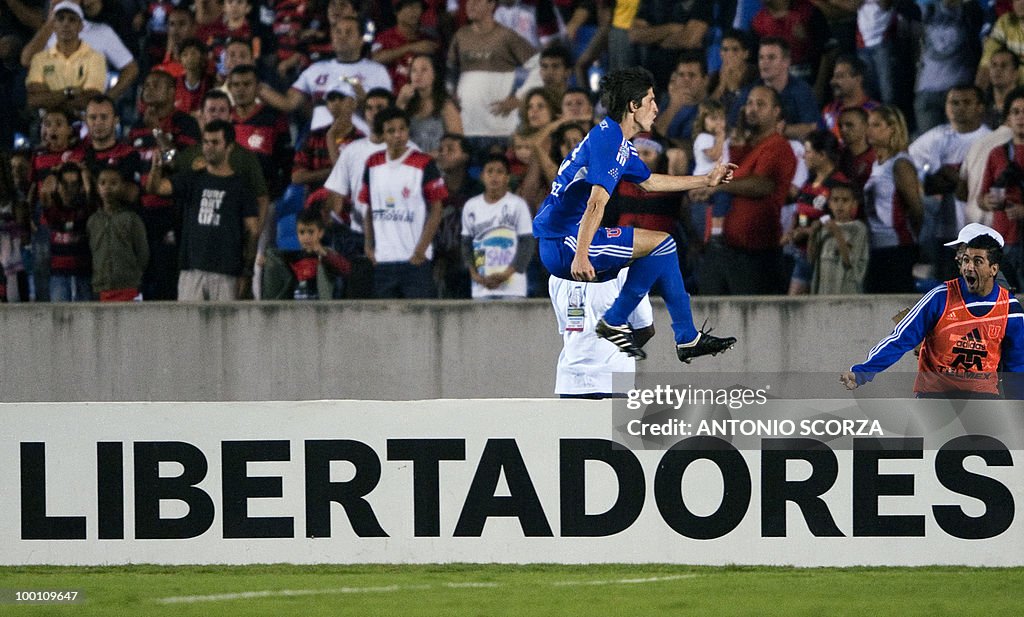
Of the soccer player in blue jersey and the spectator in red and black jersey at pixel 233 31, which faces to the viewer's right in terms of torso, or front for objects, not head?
the soccer player in blue jersey

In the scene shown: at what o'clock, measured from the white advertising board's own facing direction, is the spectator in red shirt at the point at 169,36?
The spectator in red shirt is roughly at 5 o'clock from the white advertising board.

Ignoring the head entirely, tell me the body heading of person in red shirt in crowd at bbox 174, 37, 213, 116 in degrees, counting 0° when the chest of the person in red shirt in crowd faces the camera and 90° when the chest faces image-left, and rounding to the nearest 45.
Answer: approximately 0°

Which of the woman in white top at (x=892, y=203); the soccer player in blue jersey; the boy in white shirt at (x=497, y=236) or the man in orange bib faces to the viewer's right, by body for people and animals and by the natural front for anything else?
the soccer player in blue jersey

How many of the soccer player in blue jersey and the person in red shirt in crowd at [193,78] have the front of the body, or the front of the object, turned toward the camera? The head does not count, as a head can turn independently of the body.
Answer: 1

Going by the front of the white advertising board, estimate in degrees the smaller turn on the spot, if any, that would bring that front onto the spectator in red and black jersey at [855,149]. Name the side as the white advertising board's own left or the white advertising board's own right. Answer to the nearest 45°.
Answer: approximately 135° to the white advertising board's own left

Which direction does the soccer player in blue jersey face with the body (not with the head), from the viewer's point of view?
to the viewer's right

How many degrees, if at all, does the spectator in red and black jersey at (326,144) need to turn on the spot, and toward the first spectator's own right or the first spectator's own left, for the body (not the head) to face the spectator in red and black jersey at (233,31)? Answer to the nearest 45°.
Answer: approximately 180°
